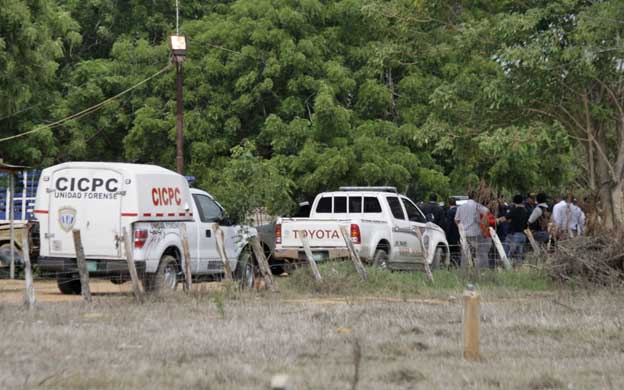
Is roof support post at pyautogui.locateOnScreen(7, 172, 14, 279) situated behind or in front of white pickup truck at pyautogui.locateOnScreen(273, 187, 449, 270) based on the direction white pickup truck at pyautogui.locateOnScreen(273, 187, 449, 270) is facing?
behind

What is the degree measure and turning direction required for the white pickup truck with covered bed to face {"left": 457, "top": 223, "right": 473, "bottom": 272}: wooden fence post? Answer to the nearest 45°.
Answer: approximately 45° to its right

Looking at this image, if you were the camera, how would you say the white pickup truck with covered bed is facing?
facing away from the viewer and to the right of the viewer

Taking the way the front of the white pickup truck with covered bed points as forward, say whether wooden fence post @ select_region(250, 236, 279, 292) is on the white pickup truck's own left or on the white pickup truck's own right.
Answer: on the white pickup truck's own right

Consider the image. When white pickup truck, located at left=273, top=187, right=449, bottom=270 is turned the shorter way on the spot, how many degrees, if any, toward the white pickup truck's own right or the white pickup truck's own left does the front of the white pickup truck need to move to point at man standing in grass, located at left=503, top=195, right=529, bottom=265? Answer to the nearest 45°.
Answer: approximately 45° to the white pickup truck's own right
